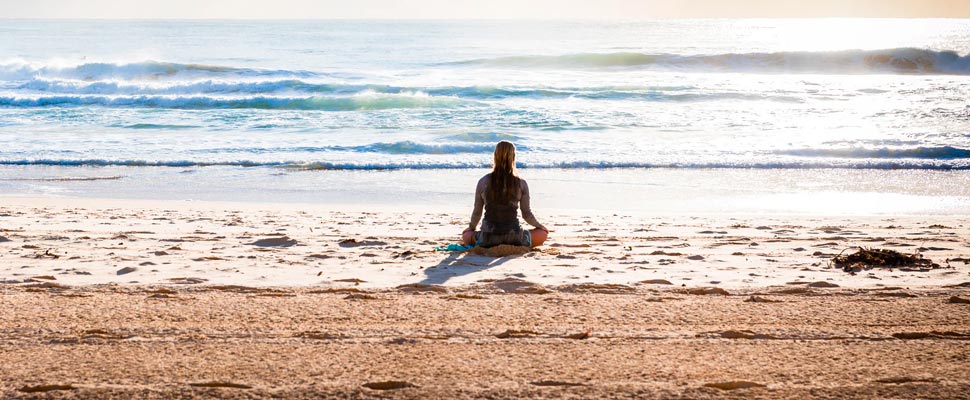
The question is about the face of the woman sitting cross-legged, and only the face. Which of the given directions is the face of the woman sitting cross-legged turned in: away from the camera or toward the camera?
away from the camera

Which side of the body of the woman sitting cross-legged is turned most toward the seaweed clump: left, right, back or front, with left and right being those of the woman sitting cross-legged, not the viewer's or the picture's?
right

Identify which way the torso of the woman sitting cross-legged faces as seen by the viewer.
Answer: away from the camera
